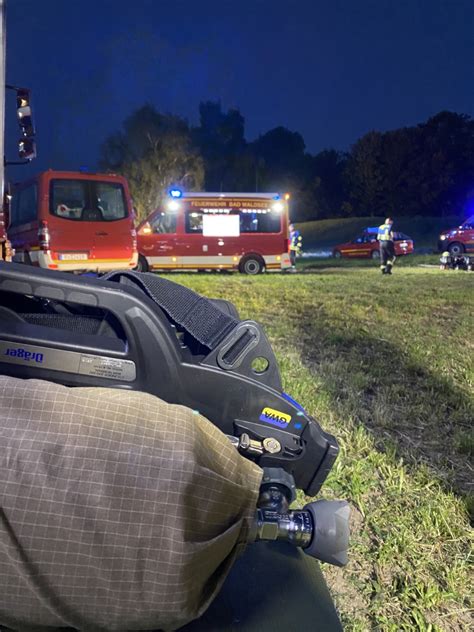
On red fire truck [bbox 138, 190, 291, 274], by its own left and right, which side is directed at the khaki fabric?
left

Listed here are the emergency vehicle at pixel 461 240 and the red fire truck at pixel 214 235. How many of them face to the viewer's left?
2

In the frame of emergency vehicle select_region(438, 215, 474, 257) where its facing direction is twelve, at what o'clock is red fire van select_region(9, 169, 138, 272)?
The red fire van is roughly at 10 o'clock from the emergency vehicle.

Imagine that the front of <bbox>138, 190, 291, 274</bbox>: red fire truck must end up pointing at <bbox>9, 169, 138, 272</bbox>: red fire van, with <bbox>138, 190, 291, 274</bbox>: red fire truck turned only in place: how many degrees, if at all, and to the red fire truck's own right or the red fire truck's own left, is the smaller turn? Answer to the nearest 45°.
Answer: approximately 45° to the red fire truck's own left

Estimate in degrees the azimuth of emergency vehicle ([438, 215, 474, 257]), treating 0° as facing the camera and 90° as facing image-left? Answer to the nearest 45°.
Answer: approximately 90°

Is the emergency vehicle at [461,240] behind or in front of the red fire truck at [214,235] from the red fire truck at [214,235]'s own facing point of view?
behind

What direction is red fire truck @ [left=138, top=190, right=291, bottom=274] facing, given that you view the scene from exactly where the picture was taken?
facing to the left of the viewer

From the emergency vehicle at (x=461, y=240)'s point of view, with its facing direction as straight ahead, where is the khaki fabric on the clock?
The khaki fabric is roughly at 9 o'clock from the emergency vehicle.

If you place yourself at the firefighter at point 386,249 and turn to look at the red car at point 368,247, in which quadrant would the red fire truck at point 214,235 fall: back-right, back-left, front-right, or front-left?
front-left

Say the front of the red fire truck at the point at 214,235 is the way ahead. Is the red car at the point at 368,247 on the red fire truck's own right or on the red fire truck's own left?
on the red fire truck's own right
